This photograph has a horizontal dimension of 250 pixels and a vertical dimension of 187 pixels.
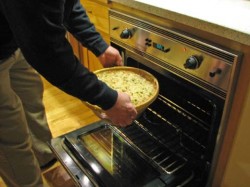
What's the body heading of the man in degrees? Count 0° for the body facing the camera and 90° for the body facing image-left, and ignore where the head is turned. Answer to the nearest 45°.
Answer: approximately 270°

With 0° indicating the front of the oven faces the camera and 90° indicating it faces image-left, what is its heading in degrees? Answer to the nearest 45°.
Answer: approximately 45°

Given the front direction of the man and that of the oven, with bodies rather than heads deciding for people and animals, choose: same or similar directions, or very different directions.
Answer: very different directions
